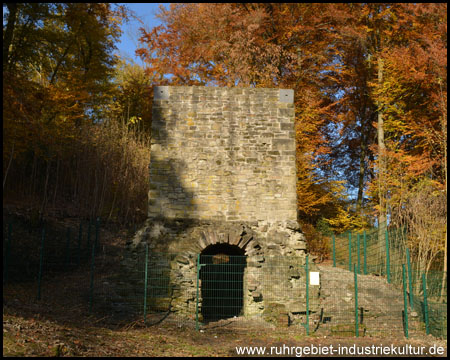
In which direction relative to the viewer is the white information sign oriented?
toward the camera

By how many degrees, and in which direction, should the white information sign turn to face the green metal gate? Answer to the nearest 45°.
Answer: approximately 90° to its right

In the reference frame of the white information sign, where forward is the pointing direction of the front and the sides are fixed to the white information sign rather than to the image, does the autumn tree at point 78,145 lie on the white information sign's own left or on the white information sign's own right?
on the white information sign's own right

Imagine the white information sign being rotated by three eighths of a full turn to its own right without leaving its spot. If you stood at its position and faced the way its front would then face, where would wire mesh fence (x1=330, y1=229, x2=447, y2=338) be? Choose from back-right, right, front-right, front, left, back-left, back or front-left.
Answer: right

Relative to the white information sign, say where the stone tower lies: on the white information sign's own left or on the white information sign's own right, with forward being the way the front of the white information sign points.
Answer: on the white information sign's own right
